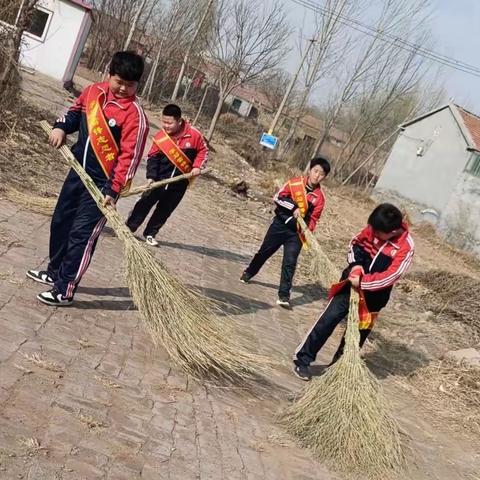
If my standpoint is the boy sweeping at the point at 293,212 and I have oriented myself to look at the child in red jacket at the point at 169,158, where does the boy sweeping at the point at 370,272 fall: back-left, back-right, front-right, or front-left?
back-left

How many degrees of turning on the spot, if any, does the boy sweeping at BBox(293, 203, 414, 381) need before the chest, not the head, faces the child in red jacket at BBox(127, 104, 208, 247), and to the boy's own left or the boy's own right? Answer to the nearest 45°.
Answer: approximately 135° to the boy's own right

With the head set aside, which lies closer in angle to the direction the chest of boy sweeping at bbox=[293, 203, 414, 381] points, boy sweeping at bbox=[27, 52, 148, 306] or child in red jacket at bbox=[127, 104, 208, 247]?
the boy sweeping

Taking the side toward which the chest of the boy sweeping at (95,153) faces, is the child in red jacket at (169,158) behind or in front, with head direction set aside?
behind

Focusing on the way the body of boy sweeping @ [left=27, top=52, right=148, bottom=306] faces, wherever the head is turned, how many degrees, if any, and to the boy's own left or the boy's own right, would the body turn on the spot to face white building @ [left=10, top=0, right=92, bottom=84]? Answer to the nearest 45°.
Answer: approximately 135° to the boy's own right

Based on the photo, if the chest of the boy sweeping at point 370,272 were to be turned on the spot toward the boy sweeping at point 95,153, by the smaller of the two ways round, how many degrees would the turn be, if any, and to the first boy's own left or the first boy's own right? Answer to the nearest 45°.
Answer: approximately 45° to the first boy's own right

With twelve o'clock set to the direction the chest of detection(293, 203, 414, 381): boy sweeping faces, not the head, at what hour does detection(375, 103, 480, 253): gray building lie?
The gray building is roughly at 6 o'clock from the boy sweeping.
